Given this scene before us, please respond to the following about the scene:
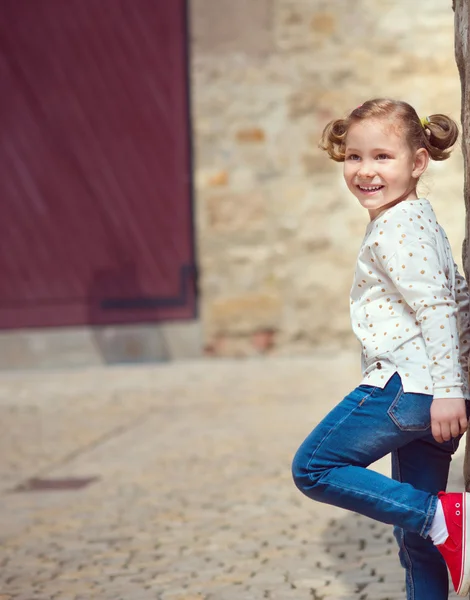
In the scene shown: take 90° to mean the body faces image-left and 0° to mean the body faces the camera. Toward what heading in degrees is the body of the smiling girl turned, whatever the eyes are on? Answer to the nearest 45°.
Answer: approximately 90°

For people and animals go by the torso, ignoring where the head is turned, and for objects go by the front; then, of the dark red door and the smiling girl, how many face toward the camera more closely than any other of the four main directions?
1

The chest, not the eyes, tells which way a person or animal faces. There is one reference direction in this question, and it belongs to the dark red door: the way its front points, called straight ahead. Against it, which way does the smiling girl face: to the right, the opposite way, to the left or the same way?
to the right

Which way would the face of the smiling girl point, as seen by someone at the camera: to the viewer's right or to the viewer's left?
to the viewer's left

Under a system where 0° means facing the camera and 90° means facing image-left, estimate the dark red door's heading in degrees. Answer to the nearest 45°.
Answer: approximately 0°

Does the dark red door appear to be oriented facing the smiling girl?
yes

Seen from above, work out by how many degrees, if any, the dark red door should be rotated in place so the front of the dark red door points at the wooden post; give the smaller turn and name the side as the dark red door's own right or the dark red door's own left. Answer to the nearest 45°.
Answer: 0° — it already faces it
